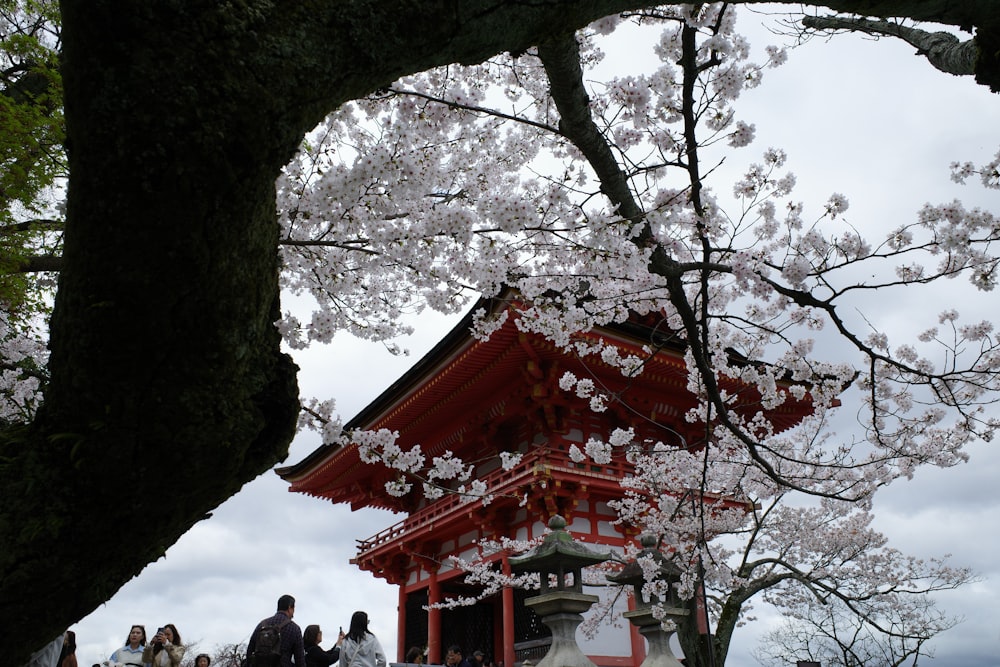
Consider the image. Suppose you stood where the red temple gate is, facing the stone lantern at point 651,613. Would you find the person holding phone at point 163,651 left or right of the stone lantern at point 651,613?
right

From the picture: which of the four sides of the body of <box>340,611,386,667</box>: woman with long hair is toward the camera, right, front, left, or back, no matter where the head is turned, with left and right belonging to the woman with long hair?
back

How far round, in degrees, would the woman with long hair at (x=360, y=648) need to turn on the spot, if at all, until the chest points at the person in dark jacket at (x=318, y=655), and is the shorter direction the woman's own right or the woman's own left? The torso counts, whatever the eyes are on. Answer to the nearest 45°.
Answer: approximately 45° to the woman's own left

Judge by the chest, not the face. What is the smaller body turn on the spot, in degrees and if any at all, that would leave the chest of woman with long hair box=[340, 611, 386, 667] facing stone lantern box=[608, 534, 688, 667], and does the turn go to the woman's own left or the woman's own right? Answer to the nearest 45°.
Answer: approximately 90° to the woman's own right

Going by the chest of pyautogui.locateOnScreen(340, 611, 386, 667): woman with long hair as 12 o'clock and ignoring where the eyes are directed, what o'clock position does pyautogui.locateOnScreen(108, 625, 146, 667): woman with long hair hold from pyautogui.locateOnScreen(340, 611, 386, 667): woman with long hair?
pyautogui.locateOnScreen(108, 625, 146, 667): woman with long hair is roughly at 10 o'clock from pyautogui.locateOnScreen(340, 611, 386, 667): woman with long hair.

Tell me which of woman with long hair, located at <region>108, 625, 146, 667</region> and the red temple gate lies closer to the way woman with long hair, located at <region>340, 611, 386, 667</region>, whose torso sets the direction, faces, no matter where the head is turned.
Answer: the red temple gate

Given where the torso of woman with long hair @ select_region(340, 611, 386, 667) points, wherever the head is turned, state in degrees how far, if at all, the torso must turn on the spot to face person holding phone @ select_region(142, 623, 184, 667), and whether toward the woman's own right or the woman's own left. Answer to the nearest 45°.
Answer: approximately 45° to the woman's own left

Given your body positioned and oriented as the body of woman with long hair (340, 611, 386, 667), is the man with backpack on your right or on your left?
on your left

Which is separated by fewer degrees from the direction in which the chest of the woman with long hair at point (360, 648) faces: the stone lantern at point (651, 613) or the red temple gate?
the red temple gate
